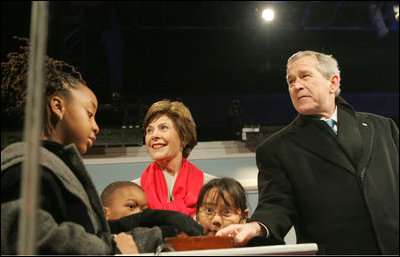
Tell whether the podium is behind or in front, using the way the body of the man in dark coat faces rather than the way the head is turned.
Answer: in front

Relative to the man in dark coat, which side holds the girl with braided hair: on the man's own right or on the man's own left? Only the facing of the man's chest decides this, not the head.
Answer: on the man's own right

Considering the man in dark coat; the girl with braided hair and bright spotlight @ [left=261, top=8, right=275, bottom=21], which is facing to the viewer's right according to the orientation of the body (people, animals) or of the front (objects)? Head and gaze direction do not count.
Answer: the girl with braided hair

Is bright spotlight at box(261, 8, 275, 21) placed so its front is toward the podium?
yes

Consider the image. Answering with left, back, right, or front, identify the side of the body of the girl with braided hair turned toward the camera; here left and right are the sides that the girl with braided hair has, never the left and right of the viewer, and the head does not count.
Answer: right

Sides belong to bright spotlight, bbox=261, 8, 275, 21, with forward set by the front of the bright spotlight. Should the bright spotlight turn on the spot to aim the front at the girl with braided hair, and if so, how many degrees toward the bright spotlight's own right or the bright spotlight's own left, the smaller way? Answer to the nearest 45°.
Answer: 0° — it already faces them

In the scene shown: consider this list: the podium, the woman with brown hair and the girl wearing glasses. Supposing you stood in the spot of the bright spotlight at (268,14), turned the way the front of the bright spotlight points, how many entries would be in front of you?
3

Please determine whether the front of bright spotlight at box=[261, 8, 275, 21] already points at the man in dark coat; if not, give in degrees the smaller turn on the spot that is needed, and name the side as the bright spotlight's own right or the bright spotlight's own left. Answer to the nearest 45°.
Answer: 0° — it already faces them

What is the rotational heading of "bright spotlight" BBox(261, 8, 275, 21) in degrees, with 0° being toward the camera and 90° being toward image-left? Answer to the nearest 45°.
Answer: approximately 0°

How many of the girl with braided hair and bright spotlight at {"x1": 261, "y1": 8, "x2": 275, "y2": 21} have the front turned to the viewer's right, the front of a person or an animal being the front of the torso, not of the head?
1

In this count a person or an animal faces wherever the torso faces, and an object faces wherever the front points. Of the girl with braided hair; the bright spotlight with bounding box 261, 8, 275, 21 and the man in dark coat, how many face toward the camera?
2

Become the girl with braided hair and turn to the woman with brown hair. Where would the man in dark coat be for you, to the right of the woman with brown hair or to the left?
right

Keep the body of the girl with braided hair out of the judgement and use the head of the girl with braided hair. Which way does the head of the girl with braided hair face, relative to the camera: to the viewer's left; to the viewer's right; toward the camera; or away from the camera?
to the viewer's right
